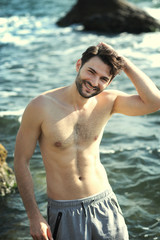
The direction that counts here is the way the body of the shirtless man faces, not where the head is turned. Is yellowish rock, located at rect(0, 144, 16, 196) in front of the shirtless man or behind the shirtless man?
behind

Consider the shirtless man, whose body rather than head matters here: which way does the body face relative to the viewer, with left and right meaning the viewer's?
facing the viewer

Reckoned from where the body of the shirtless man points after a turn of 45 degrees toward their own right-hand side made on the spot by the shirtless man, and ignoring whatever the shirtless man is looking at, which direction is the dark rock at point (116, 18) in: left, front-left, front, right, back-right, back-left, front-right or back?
back-right
